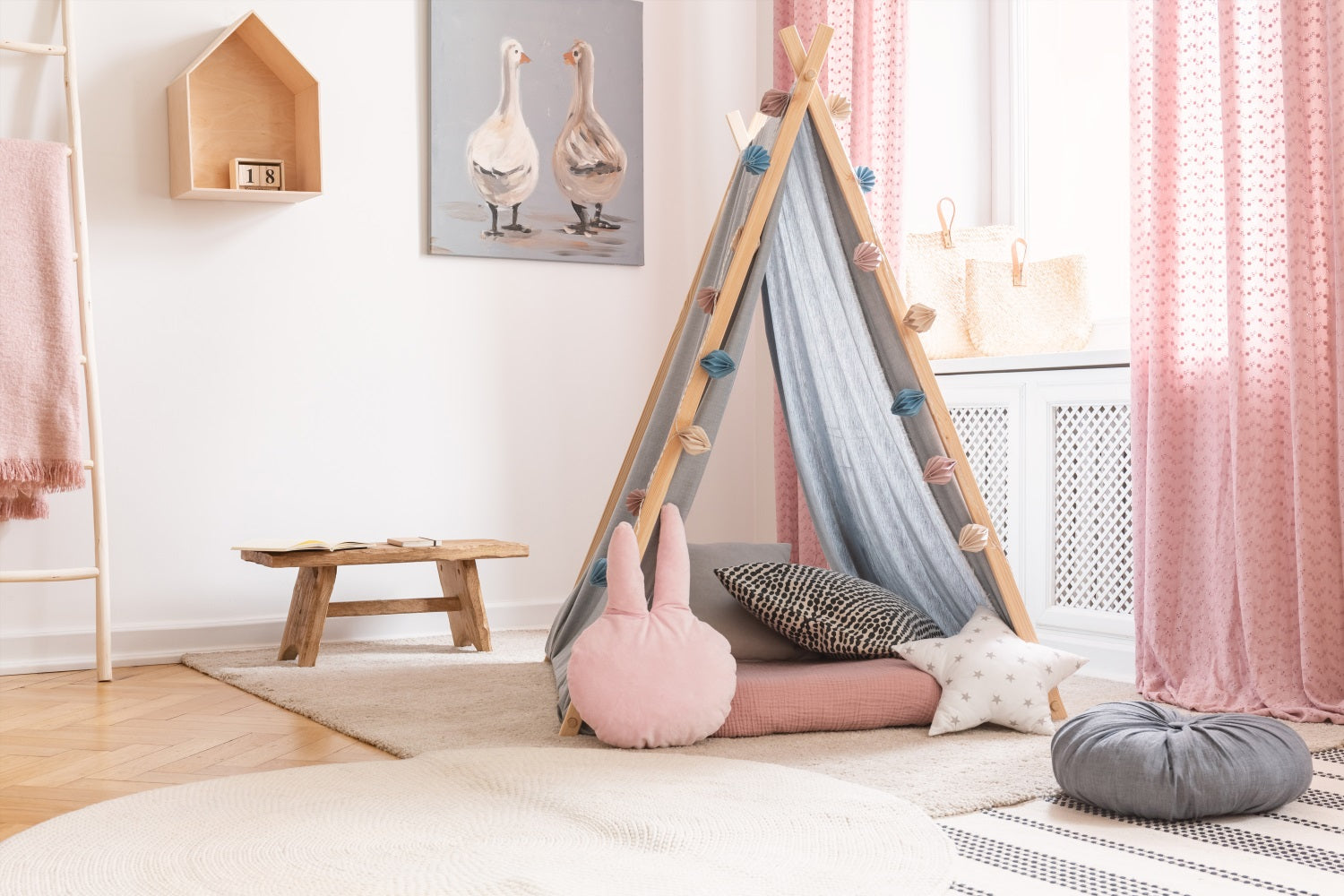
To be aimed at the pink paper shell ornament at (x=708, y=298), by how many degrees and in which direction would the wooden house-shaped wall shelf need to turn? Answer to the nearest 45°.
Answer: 0° — it already faces it

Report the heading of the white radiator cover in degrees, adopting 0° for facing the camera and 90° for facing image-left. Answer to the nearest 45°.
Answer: approximately 45°

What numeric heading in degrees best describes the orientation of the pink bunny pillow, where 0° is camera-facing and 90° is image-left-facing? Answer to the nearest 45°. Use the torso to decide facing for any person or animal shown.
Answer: approximately 0°

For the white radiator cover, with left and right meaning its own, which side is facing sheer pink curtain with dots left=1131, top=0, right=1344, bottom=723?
left

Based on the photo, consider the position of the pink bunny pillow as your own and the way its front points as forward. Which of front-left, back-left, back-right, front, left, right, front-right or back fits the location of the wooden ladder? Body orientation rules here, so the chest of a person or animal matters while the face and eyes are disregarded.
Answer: back-right

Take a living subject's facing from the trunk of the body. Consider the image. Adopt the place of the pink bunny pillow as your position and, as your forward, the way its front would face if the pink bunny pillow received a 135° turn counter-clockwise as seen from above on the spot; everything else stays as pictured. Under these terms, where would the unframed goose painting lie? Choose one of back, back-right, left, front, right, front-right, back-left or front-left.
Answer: front-left
